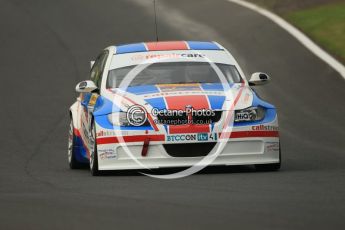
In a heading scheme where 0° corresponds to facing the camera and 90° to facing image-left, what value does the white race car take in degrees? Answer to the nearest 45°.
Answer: approximately 0°
